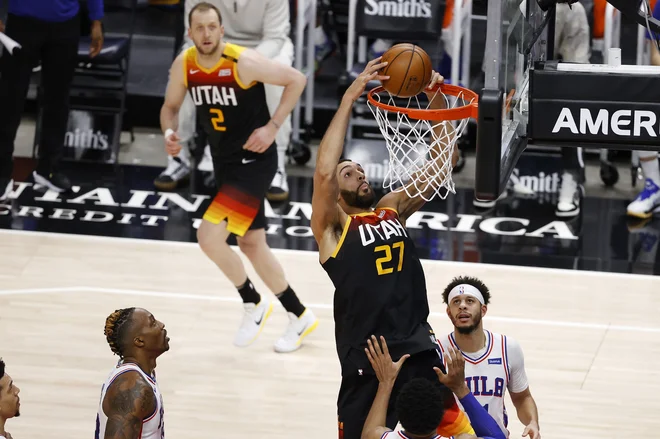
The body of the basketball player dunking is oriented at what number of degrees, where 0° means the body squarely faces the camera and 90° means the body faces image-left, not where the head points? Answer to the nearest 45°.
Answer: approximately 315°

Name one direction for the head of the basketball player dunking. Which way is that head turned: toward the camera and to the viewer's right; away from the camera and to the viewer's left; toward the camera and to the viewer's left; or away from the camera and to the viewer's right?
toward the camera and to the viewer's right
